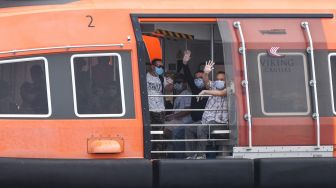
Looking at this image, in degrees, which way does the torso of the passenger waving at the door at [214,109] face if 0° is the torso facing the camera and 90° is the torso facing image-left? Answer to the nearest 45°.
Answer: approximately 45°

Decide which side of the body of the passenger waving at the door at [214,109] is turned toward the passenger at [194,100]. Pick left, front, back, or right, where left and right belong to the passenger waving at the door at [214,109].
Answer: right

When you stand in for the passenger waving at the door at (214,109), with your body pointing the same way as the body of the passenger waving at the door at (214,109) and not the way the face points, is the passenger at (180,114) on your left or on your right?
on your right

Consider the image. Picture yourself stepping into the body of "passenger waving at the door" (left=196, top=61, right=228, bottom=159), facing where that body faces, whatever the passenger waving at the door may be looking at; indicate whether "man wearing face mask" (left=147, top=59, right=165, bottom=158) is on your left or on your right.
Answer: on your right
